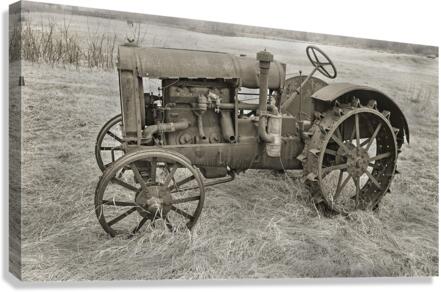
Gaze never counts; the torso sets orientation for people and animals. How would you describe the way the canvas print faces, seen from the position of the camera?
facing the viewer and to the right of the viewer
